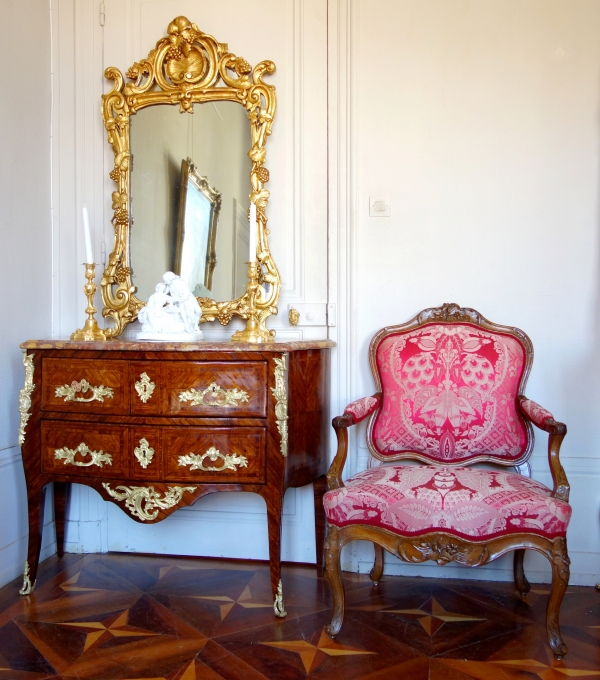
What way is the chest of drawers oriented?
toward the camera

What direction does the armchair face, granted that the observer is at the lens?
facing the viewer

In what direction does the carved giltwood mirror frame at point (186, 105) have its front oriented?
toward the camera

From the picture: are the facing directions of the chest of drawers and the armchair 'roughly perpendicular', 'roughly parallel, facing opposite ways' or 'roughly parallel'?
roughly parallel

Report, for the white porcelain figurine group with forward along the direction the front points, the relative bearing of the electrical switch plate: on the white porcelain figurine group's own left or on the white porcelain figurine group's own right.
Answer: on the white porcelain figurine group's own left

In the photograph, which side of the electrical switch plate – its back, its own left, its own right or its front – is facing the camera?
front

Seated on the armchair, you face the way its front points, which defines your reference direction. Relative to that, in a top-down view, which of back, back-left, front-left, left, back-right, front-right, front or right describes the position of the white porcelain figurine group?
right
